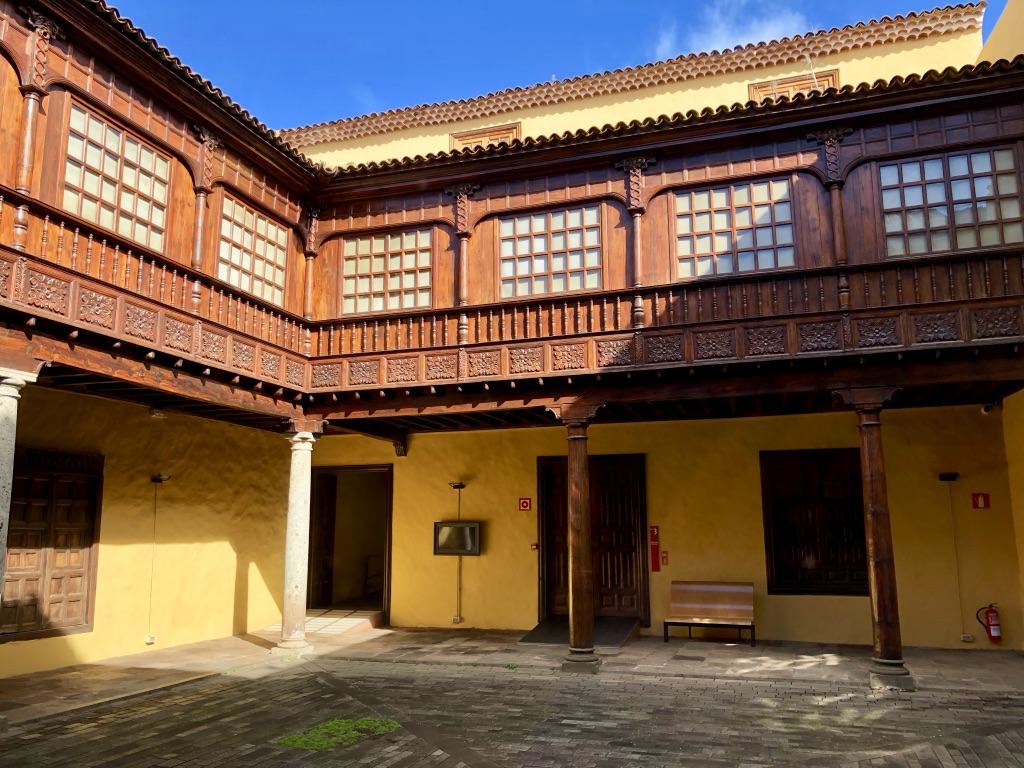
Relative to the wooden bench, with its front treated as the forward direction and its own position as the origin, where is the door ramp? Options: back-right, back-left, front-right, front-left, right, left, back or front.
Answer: right

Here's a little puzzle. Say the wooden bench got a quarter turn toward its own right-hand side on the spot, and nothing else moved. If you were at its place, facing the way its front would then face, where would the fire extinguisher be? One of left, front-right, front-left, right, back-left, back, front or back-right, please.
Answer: back

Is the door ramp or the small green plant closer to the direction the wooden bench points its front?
the small green plant

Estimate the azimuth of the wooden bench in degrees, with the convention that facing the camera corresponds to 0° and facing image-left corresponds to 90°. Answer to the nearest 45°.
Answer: approximately 0°

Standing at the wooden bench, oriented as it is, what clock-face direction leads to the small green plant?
The small green plant is roughly at 1 o'clock from the wooden bench.
